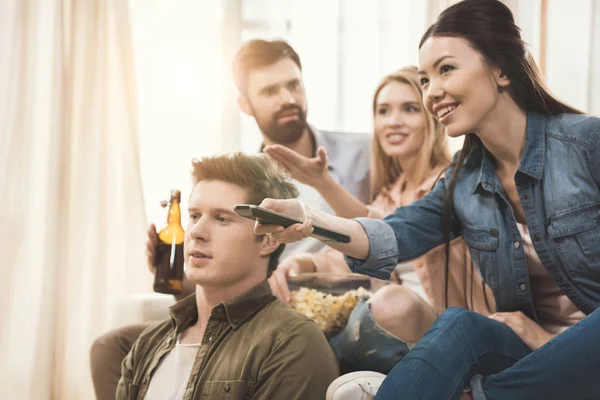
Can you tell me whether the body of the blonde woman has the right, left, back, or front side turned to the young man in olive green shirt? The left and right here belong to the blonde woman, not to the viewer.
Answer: front

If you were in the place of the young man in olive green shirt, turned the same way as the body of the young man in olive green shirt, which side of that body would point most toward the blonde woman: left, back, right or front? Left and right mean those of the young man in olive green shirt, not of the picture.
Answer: back

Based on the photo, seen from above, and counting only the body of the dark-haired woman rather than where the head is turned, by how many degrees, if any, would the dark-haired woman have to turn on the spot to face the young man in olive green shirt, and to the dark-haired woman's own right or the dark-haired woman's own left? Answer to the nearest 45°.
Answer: approximately 45° to the dark-haired woman's own right

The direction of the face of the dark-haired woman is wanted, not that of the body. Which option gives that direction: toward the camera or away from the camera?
toward the camera

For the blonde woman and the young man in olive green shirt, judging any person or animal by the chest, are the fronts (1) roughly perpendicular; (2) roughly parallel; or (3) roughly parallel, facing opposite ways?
roughly parallel

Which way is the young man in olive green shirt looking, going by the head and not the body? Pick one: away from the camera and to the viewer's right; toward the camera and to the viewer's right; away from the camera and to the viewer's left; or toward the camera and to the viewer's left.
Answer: toward the camera and to the viewer's left

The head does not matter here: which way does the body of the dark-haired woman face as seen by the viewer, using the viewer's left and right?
facing the viewer and to the left of the viewer

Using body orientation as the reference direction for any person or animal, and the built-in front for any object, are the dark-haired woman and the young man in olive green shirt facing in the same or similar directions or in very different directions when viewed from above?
same or similar directions

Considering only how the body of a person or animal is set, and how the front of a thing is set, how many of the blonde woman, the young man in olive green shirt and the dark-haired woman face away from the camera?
0
